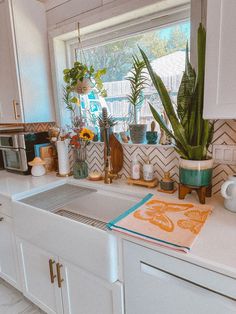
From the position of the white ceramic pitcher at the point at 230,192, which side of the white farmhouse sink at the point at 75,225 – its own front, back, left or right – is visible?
left

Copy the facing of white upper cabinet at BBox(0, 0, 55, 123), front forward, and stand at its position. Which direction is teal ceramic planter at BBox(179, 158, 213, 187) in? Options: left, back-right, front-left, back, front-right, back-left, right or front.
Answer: left

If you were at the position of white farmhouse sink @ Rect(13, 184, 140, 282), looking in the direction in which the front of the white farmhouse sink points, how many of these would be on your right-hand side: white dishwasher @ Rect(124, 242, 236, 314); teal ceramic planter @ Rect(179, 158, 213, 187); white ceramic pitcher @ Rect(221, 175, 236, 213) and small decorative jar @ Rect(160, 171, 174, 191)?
0

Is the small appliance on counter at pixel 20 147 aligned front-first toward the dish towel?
no

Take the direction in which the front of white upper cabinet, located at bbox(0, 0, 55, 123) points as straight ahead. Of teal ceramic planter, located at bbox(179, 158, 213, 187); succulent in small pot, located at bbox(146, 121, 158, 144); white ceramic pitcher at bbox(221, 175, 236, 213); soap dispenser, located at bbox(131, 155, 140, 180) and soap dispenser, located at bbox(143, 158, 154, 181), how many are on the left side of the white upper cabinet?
5

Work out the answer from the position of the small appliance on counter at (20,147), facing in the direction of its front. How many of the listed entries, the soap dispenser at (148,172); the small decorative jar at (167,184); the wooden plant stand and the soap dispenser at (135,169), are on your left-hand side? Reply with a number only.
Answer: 4

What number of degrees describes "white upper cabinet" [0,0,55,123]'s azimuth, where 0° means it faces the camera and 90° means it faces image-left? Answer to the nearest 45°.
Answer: approximately 45°

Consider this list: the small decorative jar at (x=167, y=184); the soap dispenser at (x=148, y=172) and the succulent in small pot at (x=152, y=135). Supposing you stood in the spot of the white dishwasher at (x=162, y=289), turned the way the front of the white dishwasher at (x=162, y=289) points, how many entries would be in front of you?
0

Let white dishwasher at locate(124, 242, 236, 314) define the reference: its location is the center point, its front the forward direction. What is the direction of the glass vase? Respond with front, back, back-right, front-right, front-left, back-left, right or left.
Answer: right

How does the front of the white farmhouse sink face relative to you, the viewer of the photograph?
facing the viewer and to the left of the viewer

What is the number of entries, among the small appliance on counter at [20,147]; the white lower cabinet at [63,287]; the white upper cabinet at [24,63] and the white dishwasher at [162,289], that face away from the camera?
0

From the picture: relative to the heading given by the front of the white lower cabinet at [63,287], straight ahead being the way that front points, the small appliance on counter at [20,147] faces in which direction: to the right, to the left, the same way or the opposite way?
the same way

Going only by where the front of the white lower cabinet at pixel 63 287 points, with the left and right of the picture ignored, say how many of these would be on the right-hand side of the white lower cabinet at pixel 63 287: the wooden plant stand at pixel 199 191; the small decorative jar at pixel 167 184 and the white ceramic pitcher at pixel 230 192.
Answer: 0

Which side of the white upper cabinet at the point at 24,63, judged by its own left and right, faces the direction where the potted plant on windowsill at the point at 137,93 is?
left

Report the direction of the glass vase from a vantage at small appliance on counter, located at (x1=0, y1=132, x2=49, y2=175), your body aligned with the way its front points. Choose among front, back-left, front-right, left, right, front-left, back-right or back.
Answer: left

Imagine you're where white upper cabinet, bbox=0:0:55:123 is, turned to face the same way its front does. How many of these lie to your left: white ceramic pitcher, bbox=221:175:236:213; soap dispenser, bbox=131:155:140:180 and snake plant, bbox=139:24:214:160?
3

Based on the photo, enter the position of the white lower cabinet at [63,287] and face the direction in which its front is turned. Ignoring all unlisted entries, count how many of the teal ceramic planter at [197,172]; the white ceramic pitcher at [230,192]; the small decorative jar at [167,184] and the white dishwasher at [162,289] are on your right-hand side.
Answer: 0

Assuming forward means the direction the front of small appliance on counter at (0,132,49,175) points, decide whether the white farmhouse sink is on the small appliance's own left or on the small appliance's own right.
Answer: on the small appliance's own left
